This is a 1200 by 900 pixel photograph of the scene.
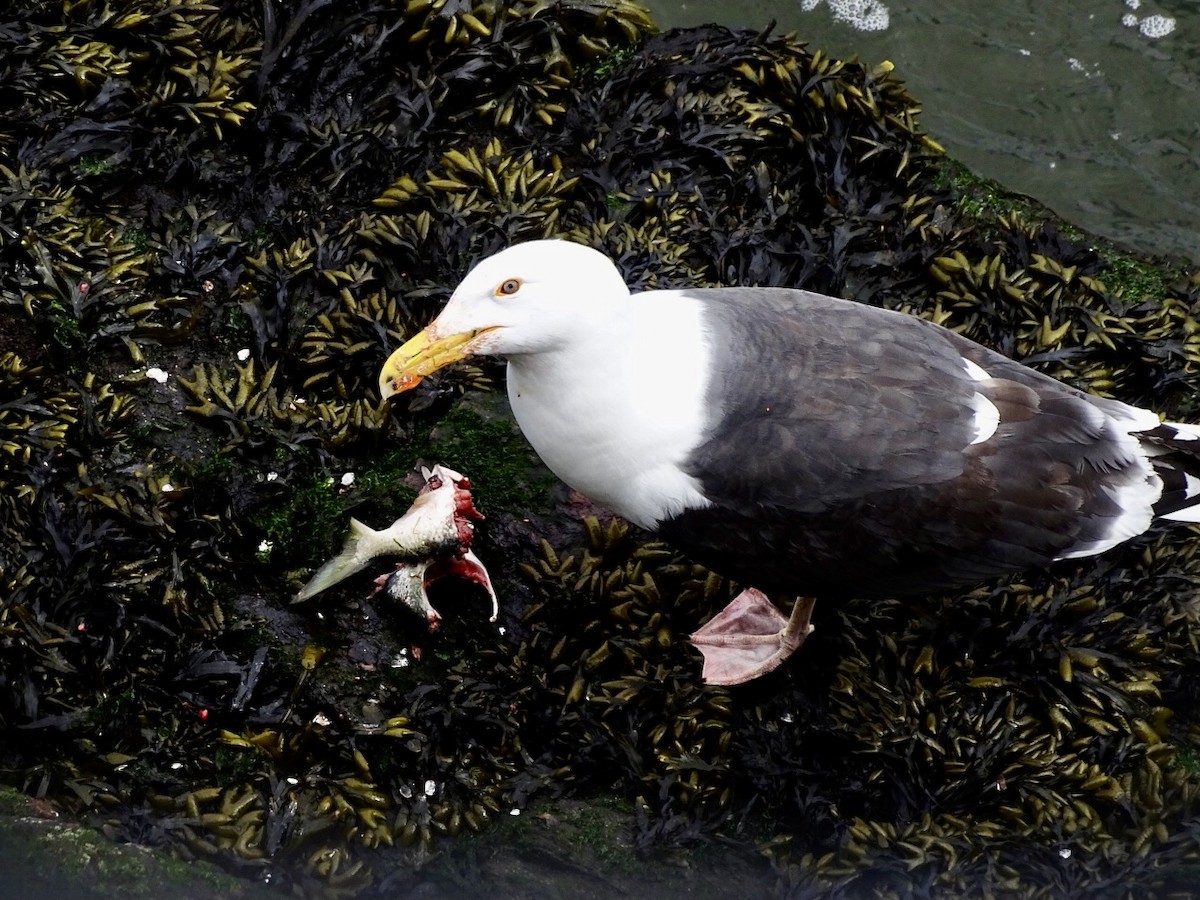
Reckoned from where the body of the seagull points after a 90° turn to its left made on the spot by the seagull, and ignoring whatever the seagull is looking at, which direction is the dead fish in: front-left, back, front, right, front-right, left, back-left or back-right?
right

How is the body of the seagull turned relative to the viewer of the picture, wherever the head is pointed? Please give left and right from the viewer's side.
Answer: facing to the left of the viewer
